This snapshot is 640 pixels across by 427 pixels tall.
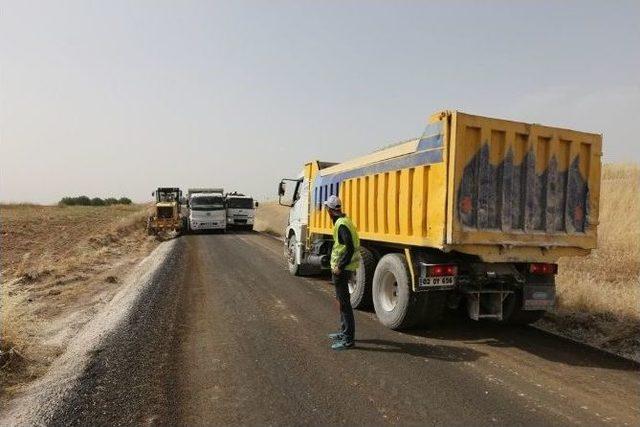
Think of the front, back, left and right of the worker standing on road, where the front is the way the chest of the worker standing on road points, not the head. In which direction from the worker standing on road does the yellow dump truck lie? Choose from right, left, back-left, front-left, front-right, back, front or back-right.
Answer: back

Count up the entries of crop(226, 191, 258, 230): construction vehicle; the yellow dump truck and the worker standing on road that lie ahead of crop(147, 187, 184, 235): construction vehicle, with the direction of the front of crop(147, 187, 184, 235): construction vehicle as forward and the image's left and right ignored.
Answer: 2

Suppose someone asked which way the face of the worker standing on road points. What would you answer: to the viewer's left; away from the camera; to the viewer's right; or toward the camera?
to the viewer's left

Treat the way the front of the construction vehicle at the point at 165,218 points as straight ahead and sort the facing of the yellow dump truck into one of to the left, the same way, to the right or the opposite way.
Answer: the opposite way

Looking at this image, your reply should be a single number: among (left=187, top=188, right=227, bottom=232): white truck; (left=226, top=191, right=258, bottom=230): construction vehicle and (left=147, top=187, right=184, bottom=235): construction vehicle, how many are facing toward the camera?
3

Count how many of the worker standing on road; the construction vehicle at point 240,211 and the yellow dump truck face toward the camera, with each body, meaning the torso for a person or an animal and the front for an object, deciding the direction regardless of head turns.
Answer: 1

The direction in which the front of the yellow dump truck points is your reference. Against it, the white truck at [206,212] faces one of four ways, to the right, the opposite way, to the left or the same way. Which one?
the opposite way

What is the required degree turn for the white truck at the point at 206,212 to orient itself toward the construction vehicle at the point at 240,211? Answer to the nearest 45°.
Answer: approximately 135° to its left

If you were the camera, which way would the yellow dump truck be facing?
facing away from the viewer and to the left of the viewer

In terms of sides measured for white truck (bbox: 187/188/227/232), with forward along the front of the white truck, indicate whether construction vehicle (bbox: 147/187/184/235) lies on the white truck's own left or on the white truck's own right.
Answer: on the white truck's own right

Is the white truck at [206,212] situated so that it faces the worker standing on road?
yes

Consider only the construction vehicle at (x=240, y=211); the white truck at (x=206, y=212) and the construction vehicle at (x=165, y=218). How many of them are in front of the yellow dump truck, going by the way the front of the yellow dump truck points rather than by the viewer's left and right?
3

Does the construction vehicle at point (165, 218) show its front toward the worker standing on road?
yes

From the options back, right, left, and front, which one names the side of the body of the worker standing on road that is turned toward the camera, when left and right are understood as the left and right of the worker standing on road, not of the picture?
left

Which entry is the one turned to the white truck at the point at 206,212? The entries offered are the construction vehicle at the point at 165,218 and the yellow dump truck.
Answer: the yellow dump truck
